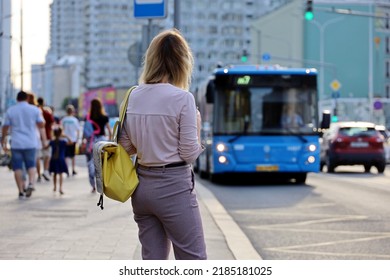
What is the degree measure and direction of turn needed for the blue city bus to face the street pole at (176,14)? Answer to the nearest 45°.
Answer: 0° — it already faces it

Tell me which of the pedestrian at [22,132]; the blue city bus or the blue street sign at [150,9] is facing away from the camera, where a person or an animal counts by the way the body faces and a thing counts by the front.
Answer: the pedestrian

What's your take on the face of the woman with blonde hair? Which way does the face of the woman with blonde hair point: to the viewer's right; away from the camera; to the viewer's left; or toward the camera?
away from the camera

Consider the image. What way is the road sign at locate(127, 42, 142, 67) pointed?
away from the camera

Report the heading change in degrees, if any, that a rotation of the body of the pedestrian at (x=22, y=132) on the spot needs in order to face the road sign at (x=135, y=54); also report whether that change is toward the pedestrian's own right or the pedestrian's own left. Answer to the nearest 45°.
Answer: approximately 45° to the pedestrian's own right

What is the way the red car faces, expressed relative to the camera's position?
facing away from the viewer

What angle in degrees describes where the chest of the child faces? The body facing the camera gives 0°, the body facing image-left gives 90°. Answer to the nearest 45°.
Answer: approximately 180°

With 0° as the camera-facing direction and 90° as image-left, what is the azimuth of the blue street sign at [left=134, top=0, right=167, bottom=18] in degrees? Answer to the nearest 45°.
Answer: approximately 0°

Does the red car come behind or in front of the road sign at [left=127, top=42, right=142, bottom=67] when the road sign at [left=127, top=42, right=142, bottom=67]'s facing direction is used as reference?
in front

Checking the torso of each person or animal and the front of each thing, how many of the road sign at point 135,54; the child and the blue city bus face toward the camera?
1

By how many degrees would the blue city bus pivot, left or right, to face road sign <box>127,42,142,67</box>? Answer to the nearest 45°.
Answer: approximately 45° to its right
